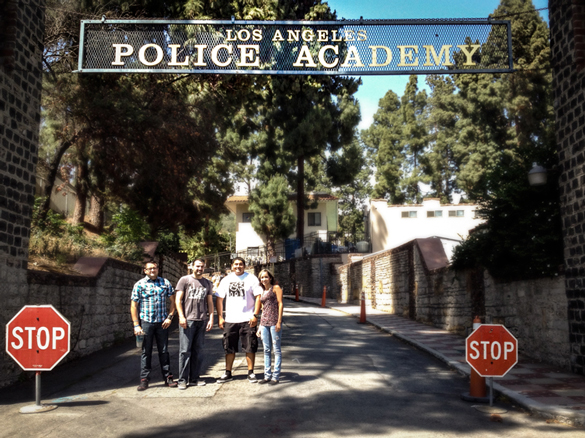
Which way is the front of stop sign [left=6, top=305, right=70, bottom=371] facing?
toward the camera

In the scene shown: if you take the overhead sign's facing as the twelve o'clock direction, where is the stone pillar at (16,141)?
The stone pillar is roughly at 3 o'clock from the overhead sign.

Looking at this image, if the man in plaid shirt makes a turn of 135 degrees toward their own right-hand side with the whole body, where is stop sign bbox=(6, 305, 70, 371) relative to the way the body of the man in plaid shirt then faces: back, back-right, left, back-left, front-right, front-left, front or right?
left

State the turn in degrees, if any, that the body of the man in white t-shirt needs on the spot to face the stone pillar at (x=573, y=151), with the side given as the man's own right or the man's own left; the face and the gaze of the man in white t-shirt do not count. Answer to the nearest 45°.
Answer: approximately 90° to the man's own left

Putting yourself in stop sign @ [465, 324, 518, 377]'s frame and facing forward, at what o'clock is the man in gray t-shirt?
The man in gray t-shirt is roughly at 3 o'clock from the stop sign.

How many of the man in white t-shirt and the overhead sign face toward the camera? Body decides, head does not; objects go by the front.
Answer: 2

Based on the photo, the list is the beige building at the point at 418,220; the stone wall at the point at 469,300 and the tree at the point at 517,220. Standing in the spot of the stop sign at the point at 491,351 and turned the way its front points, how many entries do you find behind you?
3

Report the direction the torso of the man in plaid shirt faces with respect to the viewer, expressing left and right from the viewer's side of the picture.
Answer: facing the viewer

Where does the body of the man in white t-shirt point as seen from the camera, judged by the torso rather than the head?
toward the camera

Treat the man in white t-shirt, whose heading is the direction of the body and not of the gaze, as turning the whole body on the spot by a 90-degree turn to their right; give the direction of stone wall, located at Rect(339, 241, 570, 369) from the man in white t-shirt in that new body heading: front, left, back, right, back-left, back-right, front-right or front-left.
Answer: back-right

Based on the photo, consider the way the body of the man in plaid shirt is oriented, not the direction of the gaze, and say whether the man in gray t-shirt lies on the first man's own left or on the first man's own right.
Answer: on the first man's own left
